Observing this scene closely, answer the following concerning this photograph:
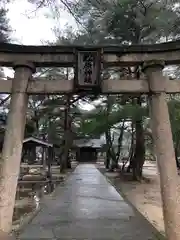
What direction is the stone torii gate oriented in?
toward the camera
